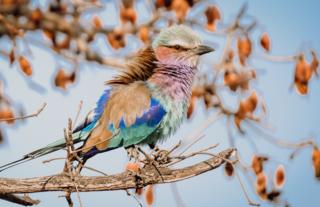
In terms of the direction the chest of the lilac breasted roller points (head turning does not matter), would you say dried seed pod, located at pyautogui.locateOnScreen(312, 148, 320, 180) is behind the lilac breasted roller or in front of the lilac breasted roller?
in front

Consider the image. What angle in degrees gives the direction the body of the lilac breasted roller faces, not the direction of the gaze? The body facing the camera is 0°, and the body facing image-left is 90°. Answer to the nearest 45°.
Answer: approximately 270°

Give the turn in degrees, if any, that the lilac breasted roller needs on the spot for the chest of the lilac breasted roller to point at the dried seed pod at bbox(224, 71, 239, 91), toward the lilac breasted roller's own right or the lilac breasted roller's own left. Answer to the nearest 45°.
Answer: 0° — it already faces it
